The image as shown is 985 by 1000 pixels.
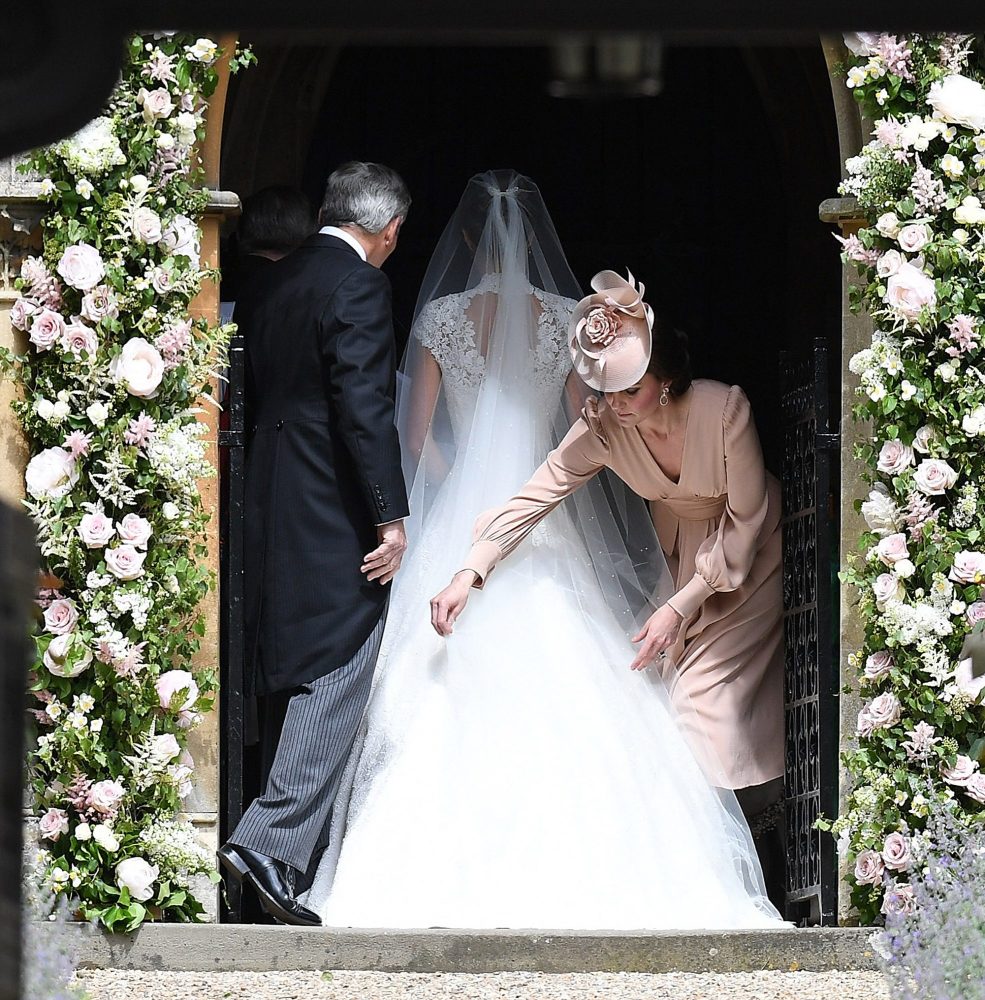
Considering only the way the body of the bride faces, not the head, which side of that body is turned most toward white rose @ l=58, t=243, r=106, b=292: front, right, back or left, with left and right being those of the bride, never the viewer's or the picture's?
left

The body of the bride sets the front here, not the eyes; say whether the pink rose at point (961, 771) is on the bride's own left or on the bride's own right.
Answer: on the bride's own right

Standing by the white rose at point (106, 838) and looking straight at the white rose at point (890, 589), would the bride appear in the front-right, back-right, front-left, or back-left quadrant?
front-left

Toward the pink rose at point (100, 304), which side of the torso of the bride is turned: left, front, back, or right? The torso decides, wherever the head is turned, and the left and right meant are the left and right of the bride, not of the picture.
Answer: left

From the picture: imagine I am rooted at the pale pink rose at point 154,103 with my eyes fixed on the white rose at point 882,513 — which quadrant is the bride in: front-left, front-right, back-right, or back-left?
front-left

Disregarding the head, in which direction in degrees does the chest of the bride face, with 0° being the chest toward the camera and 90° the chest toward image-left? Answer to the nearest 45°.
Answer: approximately 180°

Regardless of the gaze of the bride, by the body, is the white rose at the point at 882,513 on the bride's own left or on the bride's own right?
on the bride's own right

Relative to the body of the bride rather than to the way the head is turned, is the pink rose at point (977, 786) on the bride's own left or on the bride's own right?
on the bride's own right

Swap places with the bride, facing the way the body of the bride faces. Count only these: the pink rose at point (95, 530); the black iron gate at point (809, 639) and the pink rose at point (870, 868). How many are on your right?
2

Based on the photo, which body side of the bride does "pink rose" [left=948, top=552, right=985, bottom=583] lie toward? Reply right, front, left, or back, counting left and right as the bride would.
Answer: right

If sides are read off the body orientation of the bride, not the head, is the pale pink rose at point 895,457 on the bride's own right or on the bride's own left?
on the bride's own right

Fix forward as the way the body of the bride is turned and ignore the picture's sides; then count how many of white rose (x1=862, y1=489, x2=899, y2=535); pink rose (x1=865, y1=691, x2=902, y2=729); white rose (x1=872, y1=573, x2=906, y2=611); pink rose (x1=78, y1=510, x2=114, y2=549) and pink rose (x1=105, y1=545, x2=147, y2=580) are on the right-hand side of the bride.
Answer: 3

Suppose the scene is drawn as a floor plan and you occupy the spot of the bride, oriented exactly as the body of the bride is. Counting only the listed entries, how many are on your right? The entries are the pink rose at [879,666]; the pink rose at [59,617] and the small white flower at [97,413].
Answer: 1

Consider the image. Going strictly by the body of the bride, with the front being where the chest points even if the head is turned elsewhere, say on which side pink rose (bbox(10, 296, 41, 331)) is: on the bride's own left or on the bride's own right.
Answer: on the bride's own left

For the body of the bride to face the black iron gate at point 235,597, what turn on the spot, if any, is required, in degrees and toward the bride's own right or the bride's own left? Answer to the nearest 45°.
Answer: approximately 90° to the bride's own left
